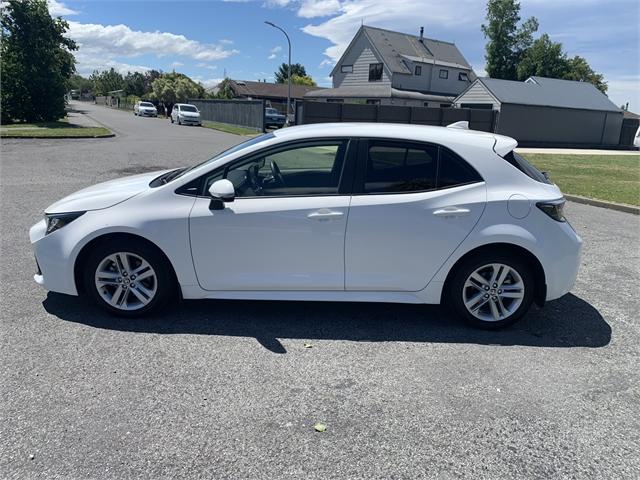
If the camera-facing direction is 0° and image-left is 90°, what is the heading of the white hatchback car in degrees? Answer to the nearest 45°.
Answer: approximately 90°

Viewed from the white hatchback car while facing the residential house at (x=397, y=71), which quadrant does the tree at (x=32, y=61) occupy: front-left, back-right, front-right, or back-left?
front-left

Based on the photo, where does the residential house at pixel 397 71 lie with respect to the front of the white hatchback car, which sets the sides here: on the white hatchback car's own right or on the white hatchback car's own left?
on the white hatchback car's own right

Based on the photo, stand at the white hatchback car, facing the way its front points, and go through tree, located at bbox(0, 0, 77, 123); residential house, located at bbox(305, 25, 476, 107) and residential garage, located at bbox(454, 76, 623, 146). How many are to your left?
0

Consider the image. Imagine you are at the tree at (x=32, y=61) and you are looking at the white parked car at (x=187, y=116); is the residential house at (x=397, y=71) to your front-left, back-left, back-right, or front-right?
front-right

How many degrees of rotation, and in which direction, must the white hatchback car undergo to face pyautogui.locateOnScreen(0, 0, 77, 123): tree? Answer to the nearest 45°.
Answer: approximately 45° to its right

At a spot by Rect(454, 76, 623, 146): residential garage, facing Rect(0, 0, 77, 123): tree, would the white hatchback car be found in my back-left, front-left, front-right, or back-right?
front-left

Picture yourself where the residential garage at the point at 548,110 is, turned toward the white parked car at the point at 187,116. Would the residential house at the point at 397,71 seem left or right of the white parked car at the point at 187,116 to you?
right

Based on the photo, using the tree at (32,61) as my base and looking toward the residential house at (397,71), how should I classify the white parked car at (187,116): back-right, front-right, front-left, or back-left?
front-left

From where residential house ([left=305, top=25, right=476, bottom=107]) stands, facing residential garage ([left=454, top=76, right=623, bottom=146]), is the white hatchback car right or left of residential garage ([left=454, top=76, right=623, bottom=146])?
right

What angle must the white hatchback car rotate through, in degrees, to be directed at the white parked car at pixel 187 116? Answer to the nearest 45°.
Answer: approximately 90° to its right
